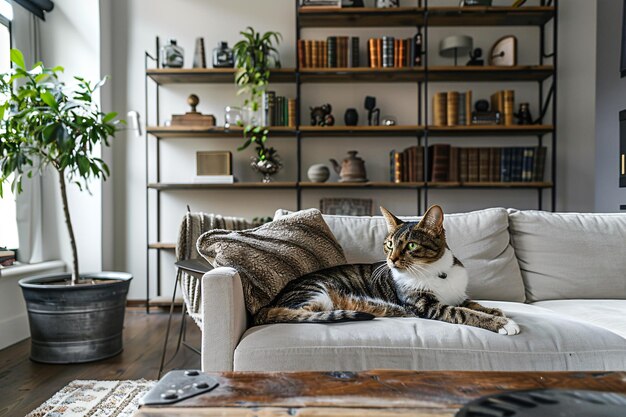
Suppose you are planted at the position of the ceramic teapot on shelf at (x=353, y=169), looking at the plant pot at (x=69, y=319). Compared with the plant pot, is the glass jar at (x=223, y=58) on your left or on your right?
right

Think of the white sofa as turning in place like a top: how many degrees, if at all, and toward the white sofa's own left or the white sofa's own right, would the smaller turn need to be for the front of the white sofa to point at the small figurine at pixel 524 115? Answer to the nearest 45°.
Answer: approximately 180°

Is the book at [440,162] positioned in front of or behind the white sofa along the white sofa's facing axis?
behind

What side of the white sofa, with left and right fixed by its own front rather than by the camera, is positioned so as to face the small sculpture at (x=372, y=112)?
back

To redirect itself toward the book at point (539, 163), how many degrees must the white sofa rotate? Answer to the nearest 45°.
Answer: approximately 180°

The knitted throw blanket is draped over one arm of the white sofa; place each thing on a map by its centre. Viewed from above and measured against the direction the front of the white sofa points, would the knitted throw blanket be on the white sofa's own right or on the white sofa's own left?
on the white sofa's own right

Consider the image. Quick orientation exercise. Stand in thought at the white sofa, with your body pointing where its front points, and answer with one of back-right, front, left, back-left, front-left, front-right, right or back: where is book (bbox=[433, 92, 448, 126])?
back

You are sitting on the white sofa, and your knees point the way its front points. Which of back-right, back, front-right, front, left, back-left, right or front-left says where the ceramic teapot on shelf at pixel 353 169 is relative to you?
back

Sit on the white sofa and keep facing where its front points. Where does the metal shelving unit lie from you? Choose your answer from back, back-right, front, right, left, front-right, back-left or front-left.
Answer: back

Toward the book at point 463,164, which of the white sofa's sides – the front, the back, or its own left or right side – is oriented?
back

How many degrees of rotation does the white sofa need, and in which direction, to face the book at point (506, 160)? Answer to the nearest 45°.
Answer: approximately 180°

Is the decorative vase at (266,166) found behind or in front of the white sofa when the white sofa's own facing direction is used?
behind

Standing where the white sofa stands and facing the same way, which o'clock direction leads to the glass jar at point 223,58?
The glass jar is roughly at 5 o'clock from the white sofa.

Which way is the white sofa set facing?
toward the camera

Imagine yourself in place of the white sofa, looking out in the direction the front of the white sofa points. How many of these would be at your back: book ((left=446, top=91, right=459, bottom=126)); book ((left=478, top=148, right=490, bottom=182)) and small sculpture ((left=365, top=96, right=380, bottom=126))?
3
